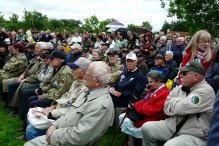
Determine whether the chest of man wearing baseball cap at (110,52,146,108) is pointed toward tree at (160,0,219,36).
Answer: no

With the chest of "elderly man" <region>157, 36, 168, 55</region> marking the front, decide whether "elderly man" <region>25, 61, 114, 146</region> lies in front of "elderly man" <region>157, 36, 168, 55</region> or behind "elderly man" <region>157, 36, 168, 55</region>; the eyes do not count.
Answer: in front

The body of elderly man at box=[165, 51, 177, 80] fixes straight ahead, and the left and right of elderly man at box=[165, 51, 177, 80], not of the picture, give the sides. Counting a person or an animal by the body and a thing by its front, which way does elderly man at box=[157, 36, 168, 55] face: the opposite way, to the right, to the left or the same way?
the same way

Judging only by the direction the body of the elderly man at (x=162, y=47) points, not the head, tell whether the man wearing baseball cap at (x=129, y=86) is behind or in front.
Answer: in front

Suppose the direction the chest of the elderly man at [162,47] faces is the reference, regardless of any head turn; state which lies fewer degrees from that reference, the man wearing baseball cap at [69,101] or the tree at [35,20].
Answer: the man wearing baseball cap

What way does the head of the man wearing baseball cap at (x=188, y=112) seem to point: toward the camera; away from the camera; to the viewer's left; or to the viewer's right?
to the viewer's left

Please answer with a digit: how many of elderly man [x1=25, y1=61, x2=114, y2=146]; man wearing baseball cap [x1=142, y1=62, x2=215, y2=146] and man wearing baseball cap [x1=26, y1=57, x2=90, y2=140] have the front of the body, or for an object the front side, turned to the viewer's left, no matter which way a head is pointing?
3

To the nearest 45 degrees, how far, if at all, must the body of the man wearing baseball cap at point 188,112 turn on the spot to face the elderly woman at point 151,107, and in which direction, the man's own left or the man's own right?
approximately 45° to the man's own right

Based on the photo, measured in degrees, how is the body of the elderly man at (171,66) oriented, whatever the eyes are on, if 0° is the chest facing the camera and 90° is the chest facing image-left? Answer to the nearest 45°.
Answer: approximately 45°

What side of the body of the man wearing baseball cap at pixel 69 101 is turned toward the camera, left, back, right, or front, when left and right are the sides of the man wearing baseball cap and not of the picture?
left

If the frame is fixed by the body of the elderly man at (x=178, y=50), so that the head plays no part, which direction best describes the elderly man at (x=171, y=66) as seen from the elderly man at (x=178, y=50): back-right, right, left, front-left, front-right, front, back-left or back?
front-left

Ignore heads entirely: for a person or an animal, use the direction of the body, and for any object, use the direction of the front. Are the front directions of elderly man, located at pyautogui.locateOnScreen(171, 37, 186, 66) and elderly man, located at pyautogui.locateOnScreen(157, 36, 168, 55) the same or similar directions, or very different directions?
same or similar directions

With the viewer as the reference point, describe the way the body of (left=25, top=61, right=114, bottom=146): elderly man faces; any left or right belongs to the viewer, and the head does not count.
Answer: facing to the left of the viewer

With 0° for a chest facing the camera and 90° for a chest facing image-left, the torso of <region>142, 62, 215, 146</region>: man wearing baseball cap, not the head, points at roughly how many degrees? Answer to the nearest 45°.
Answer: approximately 90°
